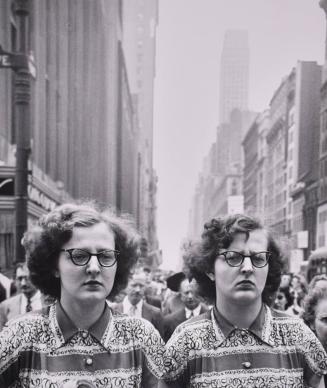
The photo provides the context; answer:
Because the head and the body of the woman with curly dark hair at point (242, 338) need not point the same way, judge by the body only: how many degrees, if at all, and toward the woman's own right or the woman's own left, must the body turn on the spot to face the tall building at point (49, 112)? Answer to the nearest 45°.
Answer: approximately 180°

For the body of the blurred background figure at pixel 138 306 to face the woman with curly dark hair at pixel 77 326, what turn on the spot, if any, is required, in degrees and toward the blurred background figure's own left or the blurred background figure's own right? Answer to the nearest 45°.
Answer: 0° — they already face them

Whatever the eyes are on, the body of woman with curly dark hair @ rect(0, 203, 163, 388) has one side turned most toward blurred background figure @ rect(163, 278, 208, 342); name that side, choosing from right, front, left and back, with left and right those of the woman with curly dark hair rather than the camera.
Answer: back

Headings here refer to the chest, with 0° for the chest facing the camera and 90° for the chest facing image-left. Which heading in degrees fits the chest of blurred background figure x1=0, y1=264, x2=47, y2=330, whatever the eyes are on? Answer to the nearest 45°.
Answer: approximately 0°
